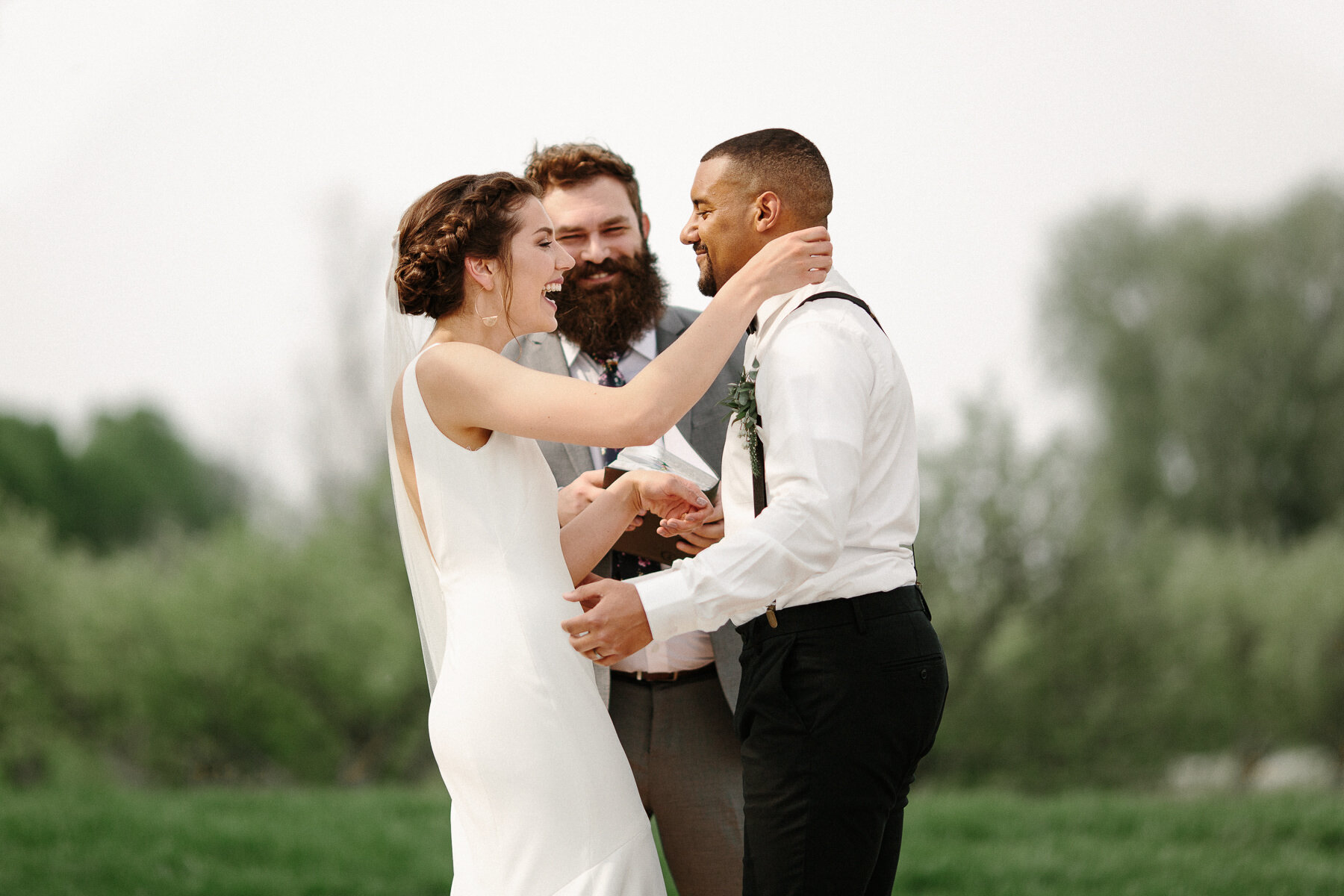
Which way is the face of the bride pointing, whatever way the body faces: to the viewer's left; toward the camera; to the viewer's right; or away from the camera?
to the viewer's right

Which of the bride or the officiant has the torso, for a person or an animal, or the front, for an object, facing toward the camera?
the officiant

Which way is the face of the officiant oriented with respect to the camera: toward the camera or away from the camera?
toward the camera

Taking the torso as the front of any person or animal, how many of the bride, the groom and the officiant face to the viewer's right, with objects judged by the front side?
1

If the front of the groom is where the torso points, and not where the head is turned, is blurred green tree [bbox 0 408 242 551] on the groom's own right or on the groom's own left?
on the groom's own right

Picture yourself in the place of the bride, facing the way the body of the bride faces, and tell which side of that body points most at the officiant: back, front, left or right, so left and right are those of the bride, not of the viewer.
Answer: left

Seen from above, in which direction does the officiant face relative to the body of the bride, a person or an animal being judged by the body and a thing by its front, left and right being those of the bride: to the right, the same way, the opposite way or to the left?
to the right

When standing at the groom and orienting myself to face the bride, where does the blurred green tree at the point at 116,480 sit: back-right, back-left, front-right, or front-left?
front-right

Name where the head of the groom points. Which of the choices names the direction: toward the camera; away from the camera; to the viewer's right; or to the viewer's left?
to the viewer's left

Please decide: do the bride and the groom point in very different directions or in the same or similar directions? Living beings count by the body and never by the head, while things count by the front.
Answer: very different directions

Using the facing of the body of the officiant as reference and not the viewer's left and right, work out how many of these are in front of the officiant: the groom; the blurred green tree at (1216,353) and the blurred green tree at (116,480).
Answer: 1

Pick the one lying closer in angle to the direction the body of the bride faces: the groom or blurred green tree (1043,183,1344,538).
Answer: the groom

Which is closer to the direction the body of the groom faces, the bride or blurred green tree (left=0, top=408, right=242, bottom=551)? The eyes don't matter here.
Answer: the bride

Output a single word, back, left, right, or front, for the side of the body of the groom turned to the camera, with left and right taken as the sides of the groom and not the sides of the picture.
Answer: left

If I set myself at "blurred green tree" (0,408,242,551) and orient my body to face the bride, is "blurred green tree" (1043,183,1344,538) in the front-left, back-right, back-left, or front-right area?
front-left

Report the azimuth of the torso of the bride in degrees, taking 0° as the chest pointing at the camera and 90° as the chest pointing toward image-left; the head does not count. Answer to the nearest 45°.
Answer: approximately 270°

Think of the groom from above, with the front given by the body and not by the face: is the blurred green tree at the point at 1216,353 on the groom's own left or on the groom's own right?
on the groom's own right

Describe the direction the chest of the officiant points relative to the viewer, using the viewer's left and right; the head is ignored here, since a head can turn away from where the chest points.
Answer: facing the viewer
